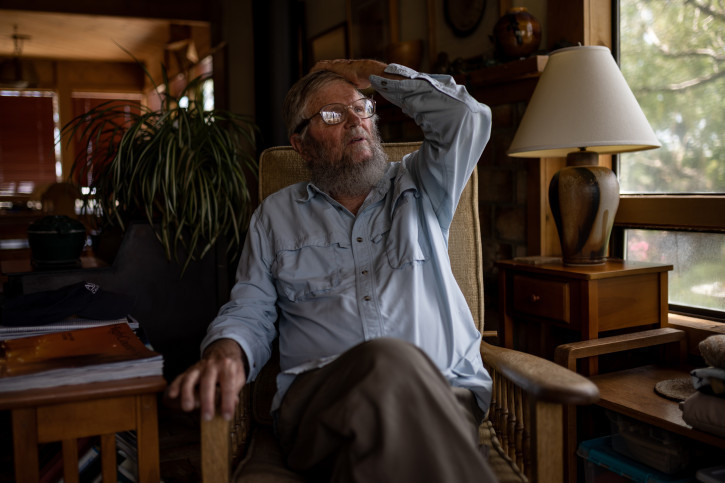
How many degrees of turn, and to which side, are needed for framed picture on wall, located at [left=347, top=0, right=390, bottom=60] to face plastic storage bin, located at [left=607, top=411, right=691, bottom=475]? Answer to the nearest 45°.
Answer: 0° — it already faces it

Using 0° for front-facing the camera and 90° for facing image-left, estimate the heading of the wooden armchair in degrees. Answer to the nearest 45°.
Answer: approximately 0°

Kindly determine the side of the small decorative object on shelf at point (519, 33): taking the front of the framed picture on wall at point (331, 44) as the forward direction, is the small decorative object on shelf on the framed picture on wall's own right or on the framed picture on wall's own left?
on the framed picture on wall's own left

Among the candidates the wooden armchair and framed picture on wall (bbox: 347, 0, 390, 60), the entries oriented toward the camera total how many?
2

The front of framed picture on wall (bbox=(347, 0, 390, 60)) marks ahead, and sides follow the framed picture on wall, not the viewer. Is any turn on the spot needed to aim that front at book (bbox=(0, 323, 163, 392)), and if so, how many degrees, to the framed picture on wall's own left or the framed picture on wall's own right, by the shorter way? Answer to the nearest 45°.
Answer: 0° — it already faces it

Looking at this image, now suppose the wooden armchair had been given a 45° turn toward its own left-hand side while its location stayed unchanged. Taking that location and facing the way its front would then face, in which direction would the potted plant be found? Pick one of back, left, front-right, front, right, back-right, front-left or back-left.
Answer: back

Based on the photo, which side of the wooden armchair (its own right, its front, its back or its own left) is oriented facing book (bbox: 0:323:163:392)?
right

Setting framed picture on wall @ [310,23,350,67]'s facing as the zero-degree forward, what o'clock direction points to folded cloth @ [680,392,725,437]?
The folded cloth is roughly at 10 o'clock from the framed picture on wall.
